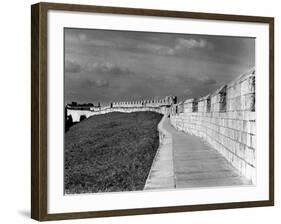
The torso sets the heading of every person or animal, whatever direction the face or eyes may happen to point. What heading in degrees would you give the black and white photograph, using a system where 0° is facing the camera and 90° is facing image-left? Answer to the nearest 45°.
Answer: approximately 315°
